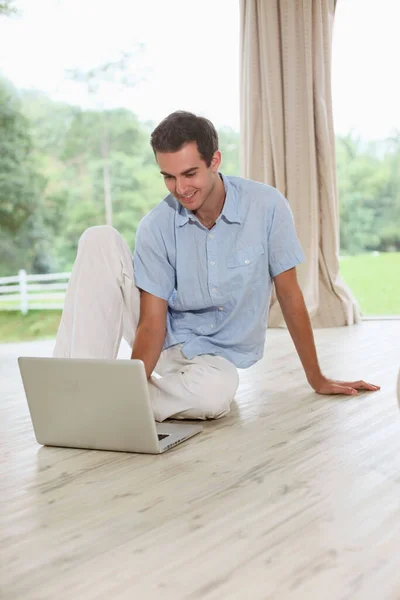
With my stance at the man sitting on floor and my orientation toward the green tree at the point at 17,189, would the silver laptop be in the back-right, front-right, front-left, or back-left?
back-left

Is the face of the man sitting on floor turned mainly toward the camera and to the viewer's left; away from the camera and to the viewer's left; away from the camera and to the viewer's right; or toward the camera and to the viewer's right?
toward the camera and to the viewer's left

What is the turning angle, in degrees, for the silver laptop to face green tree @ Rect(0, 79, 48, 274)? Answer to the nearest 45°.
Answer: approximately 45° to its left

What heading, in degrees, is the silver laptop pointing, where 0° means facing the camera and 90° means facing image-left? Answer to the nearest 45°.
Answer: approximately 225°

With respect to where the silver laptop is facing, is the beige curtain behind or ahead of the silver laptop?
ahead
